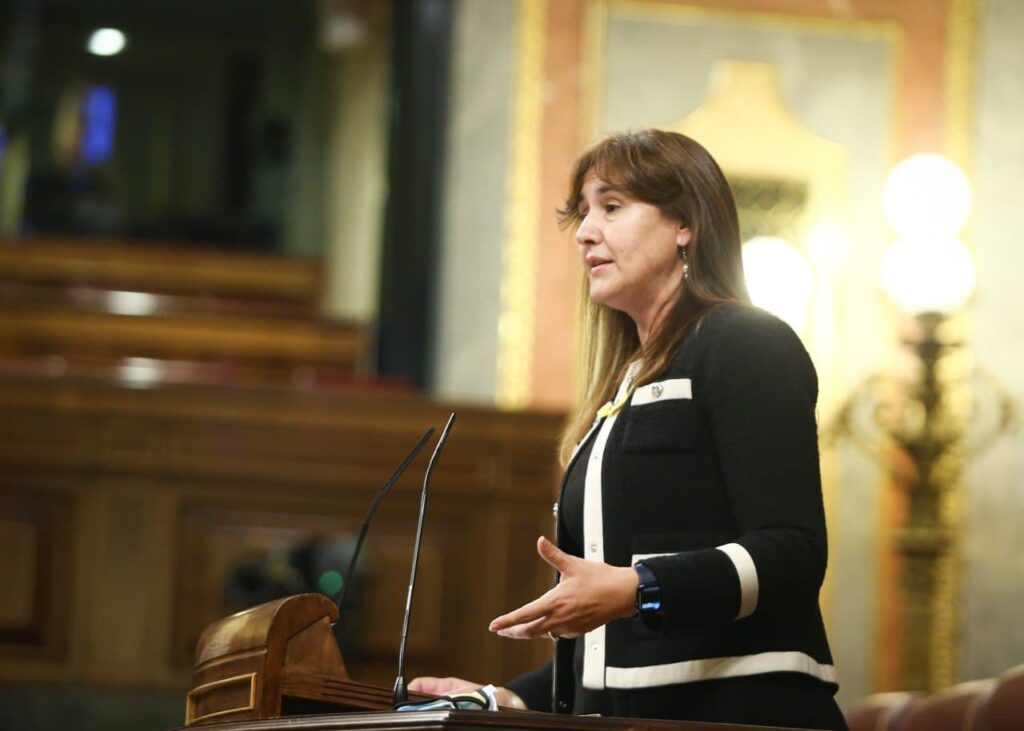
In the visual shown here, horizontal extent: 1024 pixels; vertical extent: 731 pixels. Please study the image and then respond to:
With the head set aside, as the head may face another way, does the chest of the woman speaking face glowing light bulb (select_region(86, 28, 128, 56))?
no

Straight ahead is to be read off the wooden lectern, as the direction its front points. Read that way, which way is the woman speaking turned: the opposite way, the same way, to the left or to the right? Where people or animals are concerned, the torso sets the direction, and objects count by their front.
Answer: the same way

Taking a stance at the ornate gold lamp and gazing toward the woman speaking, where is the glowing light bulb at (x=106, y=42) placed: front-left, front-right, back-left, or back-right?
back-right

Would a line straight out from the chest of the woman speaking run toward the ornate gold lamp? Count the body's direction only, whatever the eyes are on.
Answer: no

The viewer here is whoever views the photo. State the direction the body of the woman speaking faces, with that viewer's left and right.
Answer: facing the viewer and to the left of the viewer
